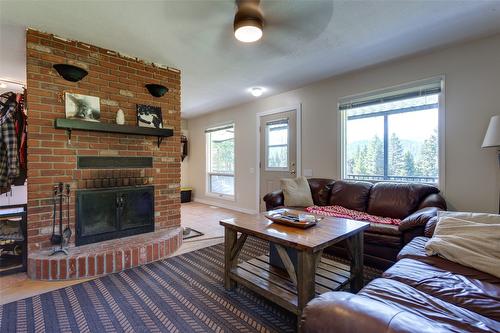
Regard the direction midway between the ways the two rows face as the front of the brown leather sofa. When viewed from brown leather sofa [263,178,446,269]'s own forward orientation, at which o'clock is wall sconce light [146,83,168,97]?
The wall sconce light is roughly at 1 o'clock from the brown leather sofa.

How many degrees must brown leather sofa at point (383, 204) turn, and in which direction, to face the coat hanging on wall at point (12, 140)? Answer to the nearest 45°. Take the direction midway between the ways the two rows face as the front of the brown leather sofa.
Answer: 0° — it already faces it

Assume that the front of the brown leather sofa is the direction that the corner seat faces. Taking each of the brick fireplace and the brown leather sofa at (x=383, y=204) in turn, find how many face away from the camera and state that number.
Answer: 0

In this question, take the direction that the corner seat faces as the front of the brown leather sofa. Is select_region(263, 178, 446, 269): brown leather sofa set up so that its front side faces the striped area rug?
yes

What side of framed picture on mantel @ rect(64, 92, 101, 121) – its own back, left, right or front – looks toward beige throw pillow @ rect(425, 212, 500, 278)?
front

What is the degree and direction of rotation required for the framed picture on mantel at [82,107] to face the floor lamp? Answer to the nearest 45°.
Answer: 0° — it already faces it

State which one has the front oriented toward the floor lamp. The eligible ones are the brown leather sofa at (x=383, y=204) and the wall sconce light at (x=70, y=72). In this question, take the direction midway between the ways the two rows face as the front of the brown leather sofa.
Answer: the wall sconce light

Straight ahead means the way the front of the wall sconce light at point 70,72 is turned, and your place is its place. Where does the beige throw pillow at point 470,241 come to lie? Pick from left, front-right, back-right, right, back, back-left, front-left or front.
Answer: front

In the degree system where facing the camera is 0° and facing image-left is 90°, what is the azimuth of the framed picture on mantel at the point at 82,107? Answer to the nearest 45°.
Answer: approximately 315°

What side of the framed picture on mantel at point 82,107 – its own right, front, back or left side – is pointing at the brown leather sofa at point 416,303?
front

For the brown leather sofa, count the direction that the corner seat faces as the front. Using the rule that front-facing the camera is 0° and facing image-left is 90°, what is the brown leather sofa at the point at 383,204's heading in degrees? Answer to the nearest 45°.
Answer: approximately 45°

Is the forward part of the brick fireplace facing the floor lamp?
no

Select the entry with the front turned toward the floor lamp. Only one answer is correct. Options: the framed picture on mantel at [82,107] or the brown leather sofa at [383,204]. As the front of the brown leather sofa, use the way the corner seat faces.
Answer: the framed picture on mantel

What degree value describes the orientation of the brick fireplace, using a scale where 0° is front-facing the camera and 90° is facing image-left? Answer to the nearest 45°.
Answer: approximately 315°

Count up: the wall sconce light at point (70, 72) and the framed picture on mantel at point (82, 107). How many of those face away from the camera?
0

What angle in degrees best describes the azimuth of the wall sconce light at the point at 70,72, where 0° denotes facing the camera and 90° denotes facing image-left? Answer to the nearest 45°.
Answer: approximately 315°

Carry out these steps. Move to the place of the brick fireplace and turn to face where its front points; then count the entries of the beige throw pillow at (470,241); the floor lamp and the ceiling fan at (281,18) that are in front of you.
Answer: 3
